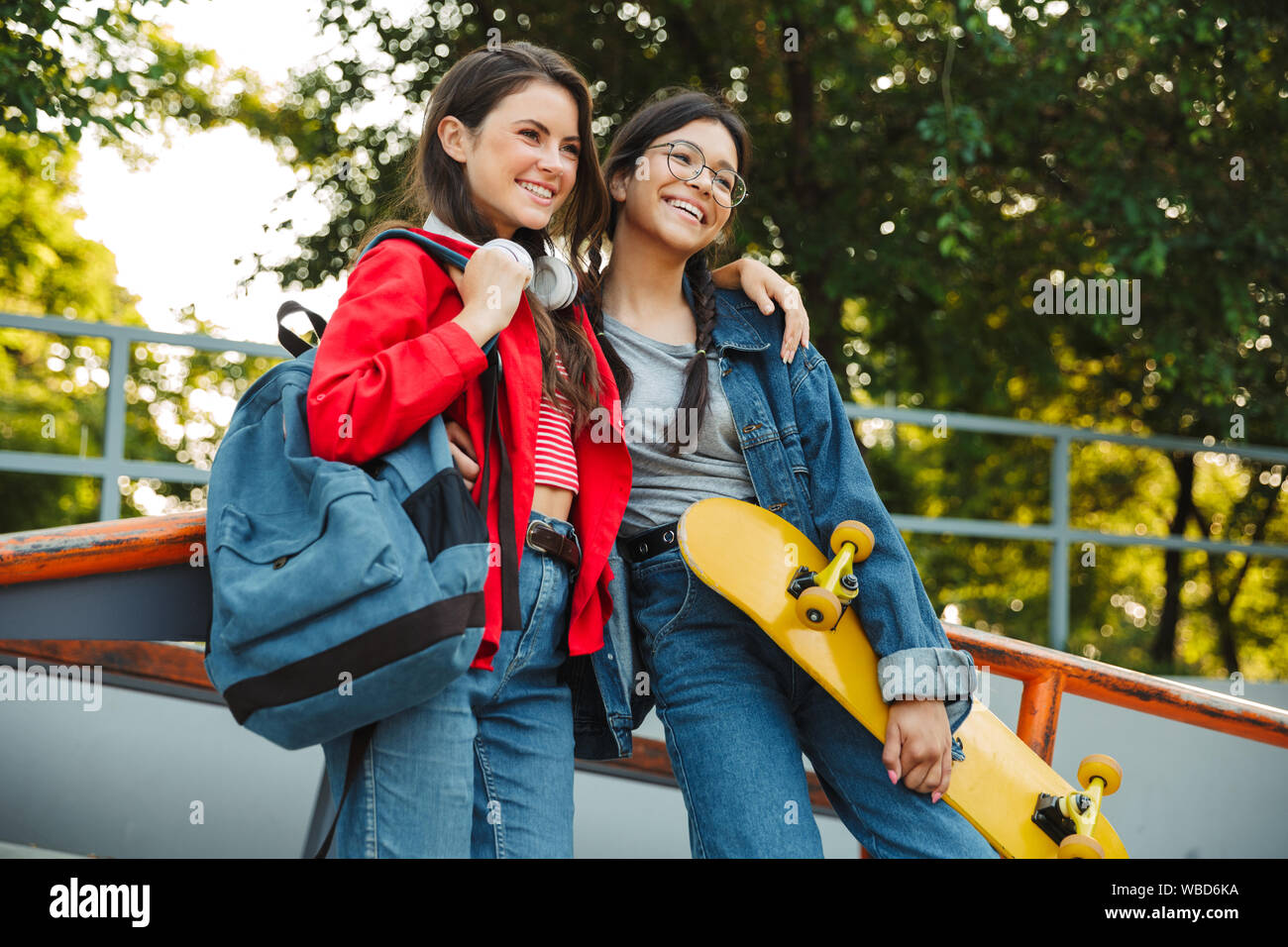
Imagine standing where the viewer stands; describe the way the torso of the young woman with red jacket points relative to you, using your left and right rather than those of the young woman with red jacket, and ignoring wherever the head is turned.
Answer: facing the viewer and to the right of the viewer

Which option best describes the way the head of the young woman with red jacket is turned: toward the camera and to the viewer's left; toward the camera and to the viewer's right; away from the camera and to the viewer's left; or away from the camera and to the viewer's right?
toward the camera and to the viewer's right

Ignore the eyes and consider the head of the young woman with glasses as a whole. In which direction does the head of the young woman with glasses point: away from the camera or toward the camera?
toward the camera
